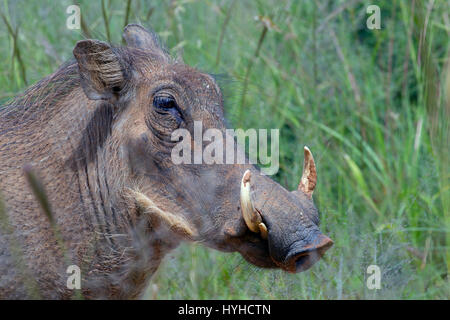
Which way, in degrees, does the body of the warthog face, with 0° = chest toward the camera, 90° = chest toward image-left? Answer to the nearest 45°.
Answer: approximately 270°
